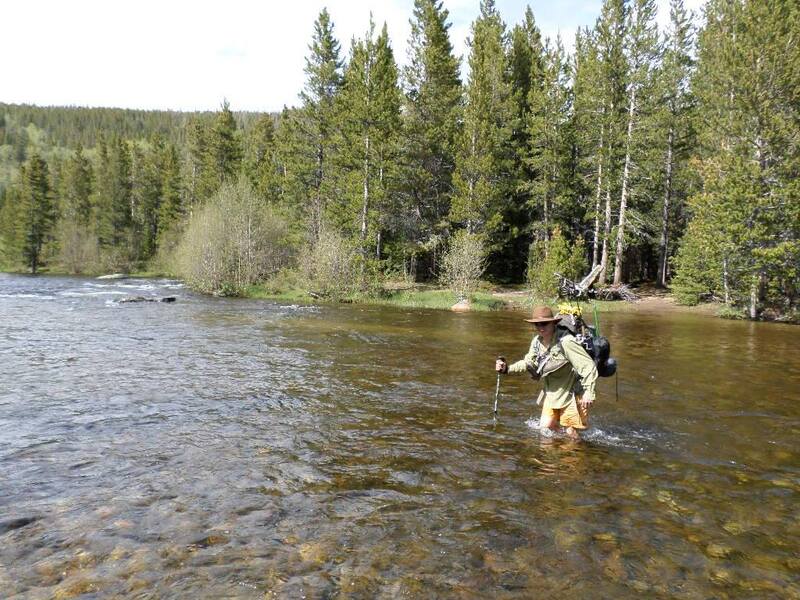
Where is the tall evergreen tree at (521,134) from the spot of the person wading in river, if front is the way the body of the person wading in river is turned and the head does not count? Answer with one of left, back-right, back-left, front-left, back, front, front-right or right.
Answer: back-right

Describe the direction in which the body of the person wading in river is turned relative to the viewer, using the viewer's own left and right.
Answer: facing the viewer and to the left of the viewer

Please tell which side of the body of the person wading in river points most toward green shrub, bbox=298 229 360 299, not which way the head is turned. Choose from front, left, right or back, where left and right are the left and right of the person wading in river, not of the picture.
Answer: right

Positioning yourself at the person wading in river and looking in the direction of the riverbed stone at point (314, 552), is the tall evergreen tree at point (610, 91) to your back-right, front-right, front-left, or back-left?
back-right

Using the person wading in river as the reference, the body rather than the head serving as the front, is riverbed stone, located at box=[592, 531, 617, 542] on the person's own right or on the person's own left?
on the person's own left

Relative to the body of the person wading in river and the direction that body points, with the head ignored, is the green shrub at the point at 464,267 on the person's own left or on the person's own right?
on the person's own right

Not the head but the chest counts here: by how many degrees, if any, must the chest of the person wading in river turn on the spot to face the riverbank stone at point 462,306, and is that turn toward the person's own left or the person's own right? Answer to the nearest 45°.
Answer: approximately 135° to the person's own right

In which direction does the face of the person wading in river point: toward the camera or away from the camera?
toward the camera

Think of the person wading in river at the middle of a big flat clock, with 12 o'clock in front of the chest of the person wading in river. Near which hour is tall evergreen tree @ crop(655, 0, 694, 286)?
The tall evergreen tree is roughly at 5 o'clock from the person wading in river.

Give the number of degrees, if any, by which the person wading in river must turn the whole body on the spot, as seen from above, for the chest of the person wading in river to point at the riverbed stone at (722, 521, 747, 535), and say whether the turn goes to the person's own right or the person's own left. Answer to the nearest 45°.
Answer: approximately 90° to the person's own left

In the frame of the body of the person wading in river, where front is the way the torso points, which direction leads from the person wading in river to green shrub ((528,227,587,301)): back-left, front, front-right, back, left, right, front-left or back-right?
back-right

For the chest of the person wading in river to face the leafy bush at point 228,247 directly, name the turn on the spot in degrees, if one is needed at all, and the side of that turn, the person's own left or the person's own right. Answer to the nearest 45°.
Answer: approximately 90° to the person's own right

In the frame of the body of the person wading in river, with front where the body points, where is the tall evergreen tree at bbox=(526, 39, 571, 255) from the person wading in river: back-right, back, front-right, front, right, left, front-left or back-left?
back-right

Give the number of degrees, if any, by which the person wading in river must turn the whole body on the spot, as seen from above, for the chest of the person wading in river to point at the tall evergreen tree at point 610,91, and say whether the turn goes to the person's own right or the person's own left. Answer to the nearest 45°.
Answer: approximately 135° to the person's own right

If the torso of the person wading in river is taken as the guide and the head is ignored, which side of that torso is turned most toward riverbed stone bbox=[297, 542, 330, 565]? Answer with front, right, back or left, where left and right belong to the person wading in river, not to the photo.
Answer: front

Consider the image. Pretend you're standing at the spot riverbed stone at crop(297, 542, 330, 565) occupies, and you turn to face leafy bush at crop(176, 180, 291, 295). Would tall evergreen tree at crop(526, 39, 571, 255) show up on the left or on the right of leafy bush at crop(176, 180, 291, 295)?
right
